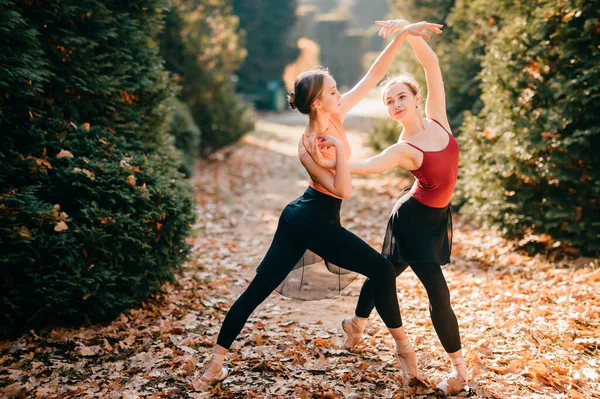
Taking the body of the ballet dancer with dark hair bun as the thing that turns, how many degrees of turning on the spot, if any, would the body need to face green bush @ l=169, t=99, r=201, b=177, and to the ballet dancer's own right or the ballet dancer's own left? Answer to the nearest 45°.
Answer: approximately 135° to the ballet dancer's own left

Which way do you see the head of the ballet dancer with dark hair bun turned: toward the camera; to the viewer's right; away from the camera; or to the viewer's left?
to the viewer's right

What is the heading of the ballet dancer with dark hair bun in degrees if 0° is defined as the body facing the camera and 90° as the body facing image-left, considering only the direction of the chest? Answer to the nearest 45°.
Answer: approximately 270°

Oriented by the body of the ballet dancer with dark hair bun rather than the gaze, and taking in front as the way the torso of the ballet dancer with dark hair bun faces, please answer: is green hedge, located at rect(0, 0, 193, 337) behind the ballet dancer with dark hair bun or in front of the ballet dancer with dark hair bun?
behind

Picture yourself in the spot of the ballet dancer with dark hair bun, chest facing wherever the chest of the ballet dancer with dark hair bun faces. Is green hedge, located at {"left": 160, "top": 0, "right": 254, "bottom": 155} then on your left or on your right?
on your left

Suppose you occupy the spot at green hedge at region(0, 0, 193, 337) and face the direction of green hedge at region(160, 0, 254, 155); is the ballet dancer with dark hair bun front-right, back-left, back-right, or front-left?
back-right

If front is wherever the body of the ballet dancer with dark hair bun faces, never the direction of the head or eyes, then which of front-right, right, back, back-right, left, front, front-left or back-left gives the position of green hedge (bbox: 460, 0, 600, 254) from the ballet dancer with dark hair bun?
front-left

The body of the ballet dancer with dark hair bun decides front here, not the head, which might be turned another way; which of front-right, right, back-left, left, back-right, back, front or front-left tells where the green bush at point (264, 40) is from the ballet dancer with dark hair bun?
left
